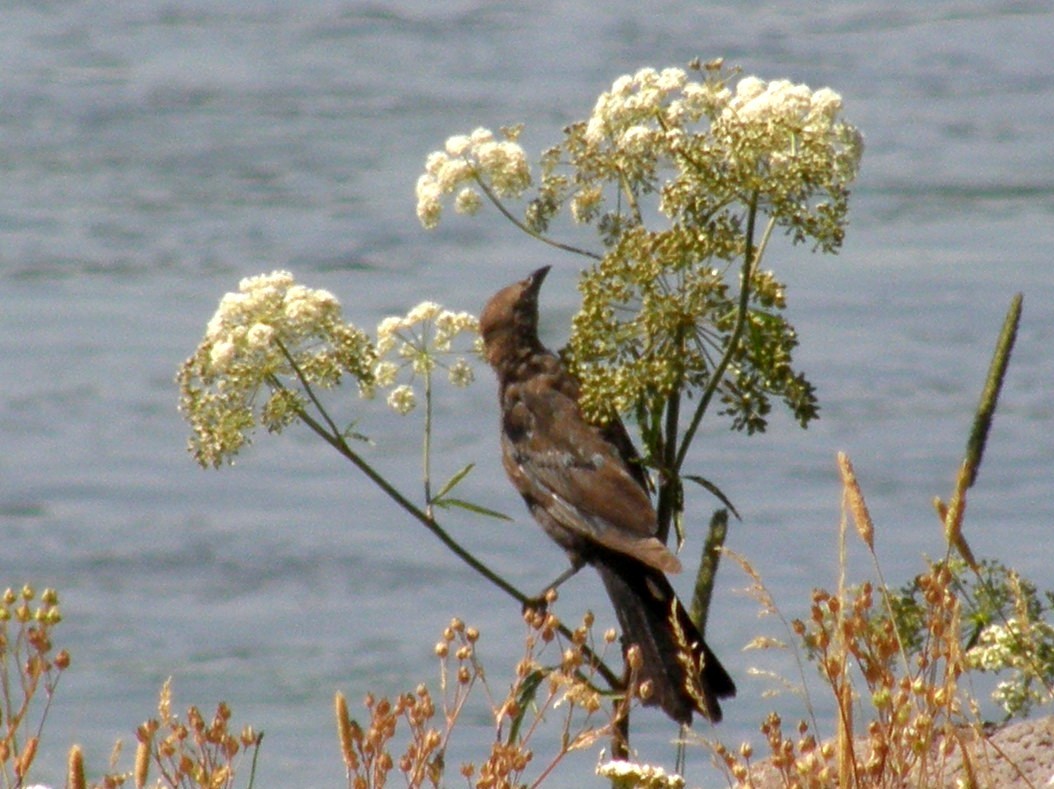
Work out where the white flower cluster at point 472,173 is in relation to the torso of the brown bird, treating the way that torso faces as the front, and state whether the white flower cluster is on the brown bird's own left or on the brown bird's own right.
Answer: on the brown bird's own left

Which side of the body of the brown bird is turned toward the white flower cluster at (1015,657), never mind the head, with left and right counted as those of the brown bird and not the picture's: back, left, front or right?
back

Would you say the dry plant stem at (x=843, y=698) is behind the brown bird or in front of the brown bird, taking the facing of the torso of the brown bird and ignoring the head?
behind

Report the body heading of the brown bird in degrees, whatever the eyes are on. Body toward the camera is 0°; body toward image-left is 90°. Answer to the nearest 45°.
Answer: approximately 135°
